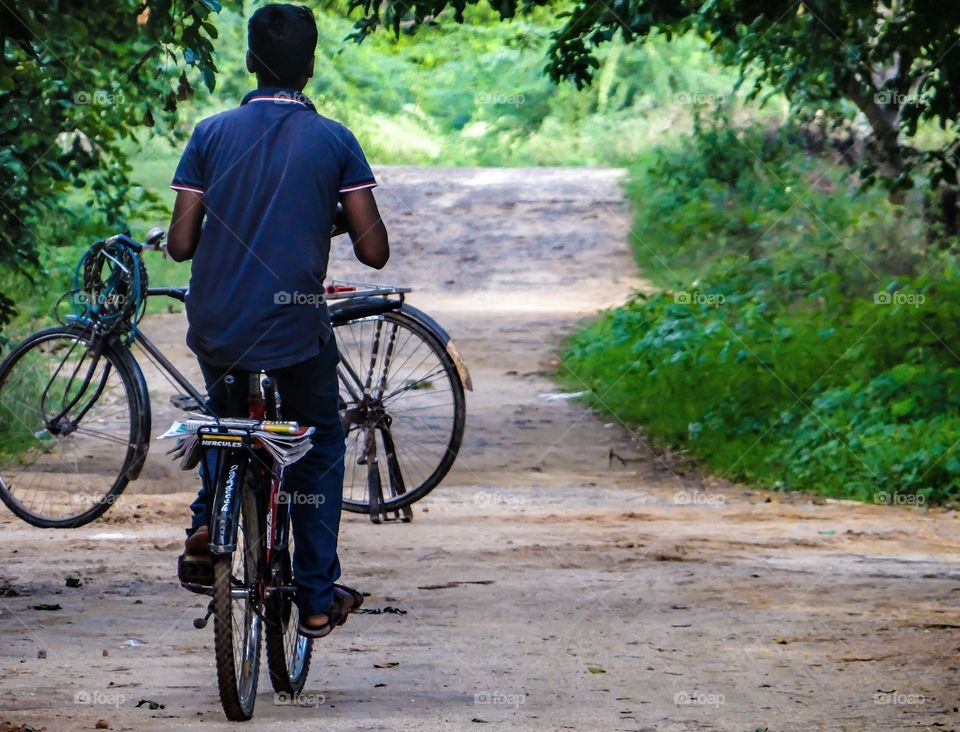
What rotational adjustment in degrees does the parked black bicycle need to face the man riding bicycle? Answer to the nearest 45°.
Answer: approximately 90° to its left

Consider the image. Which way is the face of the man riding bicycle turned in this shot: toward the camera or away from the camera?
away from the camera

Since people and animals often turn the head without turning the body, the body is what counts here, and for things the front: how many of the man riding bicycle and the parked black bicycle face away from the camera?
1

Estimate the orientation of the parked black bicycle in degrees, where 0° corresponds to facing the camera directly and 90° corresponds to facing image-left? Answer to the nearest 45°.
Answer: approximately 90°

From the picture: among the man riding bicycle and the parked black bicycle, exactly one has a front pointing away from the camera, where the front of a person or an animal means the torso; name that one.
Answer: the man riding bicycle

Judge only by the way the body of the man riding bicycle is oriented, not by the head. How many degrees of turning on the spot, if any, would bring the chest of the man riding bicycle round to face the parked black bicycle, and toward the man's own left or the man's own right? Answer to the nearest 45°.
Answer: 0° — they already face it

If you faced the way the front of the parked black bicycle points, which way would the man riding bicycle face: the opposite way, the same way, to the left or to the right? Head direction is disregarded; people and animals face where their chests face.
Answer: to the right

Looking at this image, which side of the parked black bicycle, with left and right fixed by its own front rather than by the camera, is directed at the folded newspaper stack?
left

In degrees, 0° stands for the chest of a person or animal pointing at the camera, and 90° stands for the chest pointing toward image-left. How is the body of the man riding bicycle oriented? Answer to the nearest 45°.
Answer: approximately 180°
